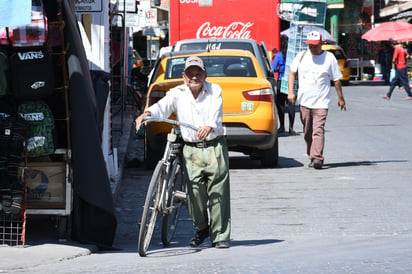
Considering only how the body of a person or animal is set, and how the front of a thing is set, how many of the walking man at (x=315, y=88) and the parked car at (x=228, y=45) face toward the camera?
1

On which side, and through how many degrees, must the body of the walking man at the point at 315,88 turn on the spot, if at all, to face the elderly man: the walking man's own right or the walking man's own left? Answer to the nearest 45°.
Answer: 0° — they already face them

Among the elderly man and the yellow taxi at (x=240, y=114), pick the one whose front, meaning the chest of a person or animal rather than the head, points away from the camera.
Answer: the yellow taxi

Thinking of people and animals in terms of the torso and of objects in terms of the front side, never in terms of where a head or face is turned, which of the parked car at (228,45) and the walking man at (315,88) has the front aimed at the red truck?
the parked car

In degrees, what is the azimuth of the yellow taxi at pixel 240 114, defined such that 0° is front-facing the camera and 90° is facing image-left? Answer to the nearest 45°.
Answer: approximately 180°

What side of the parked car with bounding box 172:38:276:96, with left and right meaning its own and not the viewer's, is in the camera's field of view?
back

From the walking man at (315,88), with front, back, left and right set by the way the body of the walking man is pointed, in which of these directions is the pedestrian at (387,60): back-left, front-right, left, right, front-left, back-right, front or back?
back

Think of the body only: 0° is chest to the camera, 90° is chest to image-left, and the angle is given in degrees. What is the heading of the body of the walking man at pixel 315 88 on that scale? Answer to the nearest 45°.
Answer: approximately 0°

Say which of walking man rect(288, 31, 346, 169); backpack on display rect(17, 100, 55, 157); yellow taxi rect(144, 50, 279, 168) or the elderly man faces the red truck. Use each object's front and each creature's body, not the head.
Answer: the yellow taxi

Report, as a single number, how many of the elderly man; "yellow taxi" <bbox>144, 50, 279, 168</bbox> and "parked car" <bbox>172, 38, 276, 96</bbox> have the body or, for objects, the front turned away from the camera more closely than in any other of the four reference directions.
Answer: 2
